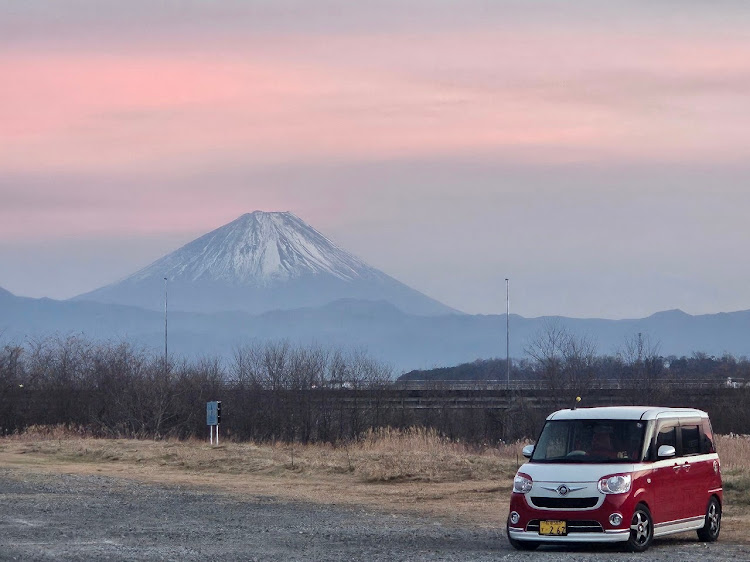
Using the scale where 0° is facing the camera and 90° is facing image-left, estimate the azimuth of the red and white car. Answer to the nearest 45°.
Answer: approximately 45°
